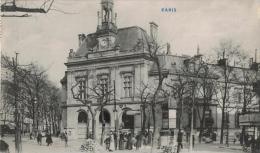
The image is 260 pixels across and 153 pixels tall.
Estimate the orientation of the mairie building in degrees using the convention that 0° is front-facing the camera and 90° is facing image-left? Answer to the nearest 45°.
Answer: approximately 45°
